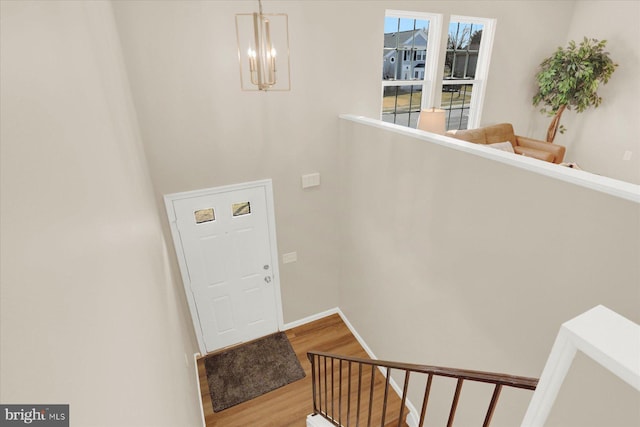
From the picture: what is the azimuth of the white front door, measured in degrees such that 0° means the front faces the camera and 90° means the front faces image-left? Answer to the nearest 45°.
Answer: approximately 0°

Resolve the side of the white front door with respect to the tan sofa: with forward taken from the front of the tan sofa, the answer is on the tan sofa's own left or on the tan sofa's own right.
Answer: on the tan sofa's own right

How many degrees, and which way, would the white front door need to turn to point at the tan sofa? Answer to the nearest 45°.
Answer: approximately 90° to its left

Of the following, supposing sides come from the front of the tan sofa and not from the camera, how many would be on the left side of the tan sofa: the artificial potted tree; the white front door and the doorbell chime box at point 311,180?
1

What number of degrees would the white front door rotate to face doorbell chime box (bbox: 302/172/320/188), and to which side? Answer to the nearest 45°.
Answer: approximately 90° to its left

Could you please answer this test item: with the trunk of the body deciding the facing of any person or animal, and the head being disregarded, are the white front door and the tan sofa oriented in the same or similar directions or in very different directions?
same or similar directions

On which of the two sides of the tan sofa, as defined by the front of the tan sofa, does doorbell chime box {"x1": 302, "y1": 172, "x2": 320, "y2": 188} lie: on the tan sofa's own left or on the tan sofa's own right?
on the tan sofa's own right

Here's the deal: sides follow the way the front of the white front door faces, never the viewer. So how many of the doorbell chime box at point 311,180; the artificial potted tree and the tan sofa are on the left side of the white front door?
3

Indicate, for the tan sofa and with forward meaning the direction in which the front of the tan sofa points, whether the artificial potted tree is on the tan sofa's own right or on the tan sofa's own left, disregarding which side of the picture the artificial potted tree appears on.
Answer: on the tan sofa's own left

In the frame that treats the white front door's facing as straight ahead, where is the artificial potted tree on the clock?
The artificial potted tree is roughly at 9 o'clock from the white front door.

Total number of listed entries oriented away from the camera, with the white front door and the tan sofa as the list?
0

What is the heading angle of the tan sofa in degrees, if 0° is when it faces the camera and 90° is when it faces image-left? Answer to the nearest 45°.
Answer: approximately 315°
